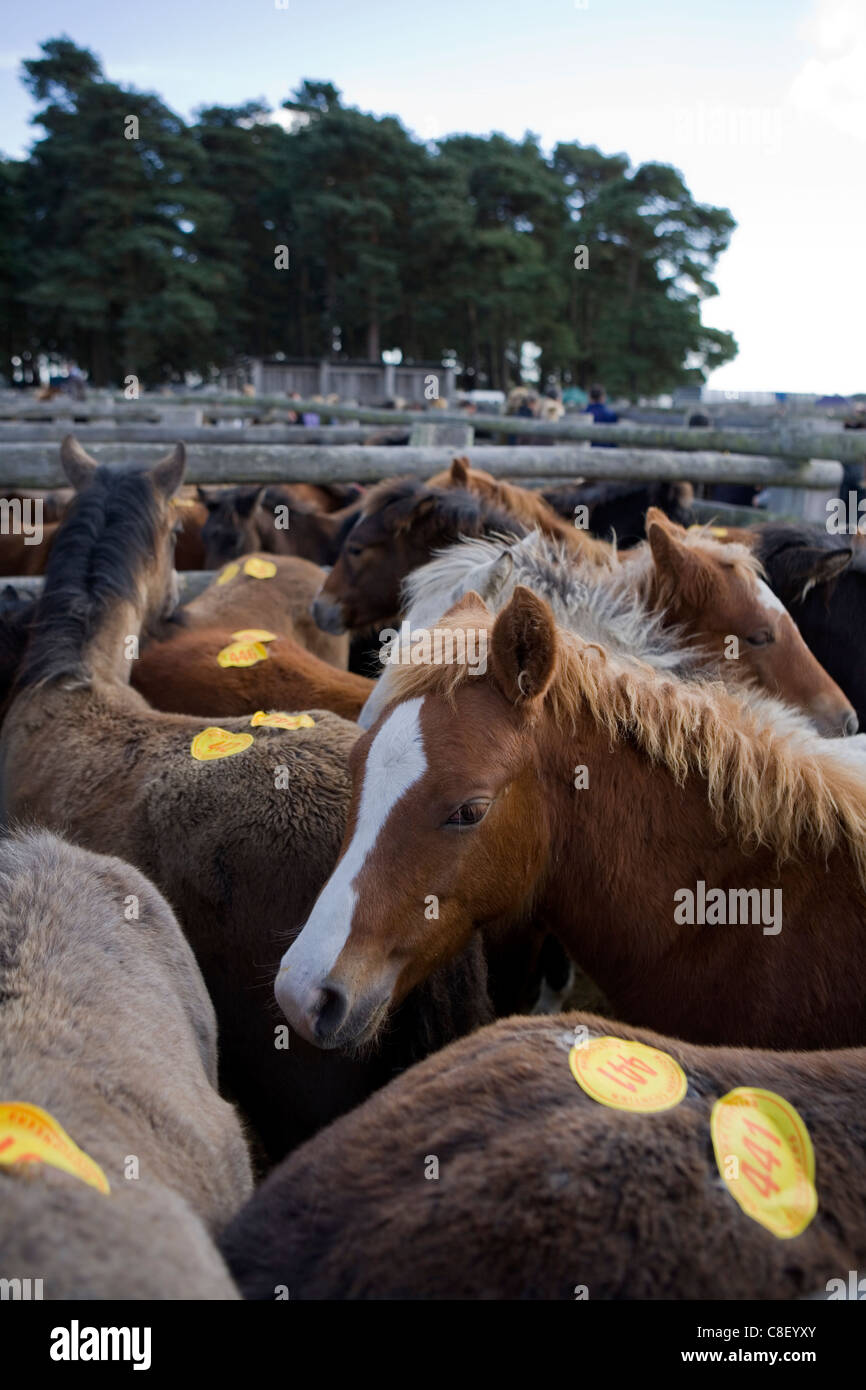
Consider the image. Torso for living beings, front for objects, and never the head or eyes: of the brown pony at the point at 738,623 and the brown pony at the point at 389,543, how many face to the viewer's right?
1

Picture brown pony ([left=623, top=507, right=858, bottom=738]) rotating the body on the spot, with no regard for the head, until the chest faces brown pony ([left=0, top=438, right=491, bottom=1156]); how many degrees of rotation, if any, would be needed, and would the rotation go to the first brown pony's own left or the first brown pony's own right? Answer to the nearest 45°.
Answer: approximately 135° to the first brown pony's own right

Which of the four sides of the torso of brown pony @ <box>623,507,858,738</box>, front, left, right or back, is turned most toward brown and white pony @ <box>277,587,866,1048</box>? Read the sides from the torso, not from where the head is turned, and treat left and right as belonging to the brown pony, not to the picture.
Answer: right

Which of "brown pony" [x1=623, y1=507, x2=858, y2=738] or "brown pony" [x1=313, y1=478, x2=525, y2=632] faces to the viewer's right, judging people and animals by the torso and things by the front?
"brown pony" [x1=623, y1=507, x2=858, y2=738]

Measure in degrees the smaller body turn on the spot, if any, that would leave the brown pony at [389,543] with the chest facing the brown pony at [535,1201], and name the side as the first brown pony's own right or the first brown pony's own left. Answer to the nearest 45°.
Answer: approximately 90° to the first brown pony's own left

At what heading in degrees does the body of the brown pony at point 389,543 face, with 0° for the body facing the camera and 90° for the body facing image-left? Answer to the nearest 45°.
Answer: approximately 90°

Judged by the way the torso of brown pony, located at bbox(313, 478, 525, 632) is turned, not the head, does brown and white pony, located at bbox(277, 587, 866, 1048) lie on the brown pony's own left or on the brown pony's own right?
on the brown pony's own left

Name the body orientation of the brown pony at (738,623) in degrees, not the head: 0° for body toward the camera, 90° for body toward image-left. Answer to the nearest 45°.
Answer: approximately 270°

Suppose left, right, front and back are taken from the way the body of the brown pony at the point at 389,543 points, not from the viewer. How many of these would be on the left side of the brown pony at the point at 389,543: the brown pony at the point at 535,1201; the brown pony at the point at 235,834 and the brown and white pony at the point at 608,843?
3

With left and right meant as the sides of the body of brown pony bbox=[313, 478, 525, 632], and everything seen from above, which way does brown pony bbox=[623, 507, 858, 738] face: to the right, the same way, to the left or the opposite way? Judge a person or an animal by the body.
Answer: the opposite way

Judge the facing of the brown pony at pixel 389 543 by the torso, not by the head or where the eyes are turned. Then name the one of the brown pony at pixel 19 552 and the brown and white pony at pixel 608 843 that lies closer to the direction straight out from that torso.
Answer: the brown pony
